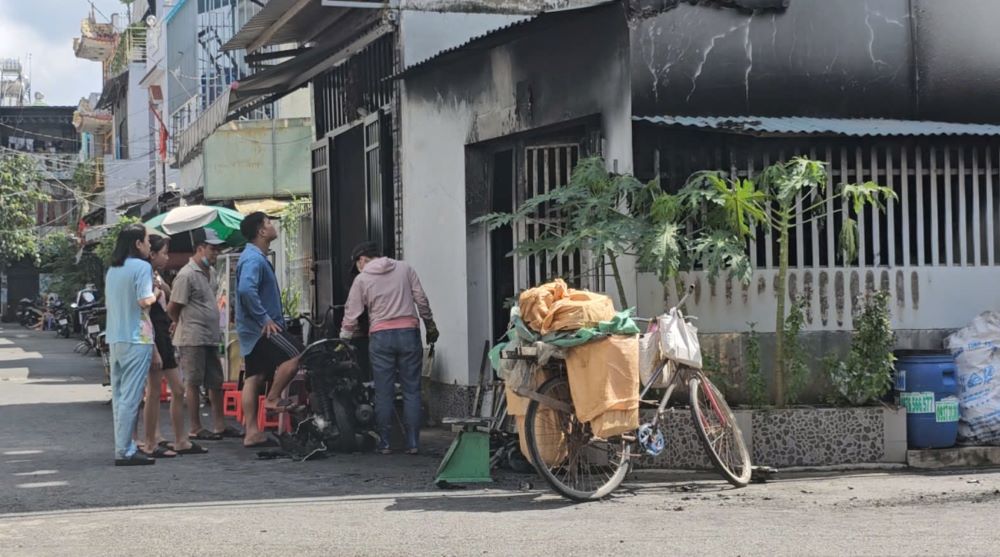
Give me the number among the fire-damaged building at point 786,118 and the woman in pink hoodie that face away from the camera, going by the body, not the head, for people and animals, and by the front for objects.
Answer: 1

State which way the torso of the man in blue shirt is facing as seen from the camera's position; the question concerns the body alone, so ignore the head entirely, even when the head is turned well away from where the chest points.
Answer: to the viewer's right

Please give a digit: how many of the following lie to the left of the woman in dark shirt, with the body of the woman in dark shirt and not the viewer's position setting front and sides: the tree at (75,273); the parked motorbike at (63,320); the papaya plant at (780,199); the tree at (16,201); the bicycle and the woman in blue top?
3

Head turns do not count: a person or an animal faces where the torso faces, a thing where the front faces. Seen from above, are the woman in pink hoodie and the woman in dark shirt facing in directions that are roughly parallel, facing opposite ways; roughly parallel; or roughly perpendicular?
roughly perpendicular

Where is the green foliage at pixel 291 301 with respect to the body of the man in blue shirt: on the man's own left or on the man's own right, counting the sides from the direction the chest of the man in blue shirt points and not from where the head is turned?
on the man's own left

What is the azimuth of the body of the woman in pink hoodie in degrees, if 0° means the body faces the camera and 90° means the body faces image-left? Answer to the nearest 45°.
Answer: approximately 180°

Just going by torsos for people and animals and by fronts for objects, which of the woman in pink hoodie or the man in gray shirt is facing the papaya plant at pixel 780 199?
the man in gray shirt

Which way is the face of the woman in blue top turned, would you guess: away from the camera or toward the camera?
away from the camera

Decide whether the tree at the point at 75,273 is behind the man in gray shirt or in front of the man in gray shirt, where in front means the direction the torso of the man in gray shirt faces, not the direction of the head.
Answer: behind

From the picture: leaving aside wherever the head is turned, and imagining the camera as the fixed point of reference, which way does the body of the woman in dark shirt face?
to the viewer's right

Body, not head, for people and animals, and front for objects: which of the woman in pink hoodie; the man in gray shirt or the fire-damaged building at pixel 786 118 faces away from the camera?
the woman in pink hoodie
